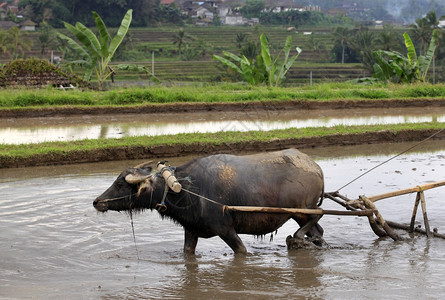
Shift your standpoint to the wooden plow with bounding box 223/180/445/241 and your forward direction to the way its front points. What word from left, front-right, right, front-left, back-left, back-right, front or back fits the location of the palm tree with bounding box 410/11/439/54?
right

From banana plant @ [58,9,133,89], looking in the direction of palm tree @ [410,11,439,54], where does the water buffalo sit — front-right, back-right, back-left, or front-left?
back-right

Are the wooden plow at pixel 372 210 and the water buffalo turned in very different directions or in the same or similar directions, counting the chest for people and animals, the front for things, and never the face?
same or similar directions

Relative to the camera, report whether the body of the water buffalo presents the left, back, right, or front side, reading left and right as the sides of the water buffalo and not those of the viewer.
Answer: left

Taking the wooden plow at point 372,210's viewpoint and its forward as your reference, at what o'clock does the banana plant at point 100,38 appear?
The banana plant is roughly at 2 o'clock from the wooden plow.

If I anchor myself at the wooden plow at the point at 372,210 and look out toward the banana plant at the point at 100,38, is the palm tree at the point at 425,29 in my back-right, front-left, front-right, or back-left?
front-right

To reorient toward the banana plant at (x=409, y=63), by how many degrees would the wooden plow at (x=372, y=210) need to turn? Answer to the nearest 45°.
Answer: approximately 90° to its right

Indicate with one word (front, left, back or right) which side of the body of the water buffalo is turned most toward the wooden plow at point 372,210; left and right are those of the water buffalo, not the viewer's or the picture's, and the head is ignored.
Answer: back

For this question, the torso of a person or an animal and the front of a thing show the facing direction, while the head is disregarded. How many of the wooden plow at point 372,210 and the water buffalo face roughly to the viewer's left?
2

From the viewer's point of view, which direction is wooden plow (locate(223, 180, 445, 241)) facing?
to the viewer's left

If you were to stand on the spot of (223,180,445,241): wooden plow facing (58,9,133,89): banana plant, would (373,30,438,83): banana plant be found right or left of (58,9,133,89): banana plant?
right

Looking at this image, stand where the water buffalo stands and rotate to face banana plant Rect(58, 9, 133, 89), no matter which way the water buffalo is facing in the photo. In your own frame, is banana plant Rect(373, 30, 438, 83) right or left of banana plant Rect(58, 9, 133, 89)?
right

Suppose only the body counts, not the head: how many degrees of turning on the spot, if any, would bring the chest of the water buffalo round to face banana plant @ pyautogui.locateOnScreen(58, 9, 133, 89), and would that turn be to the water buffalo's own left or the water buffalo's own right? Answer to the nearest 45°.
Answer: approximately 90° to the water buffalo's own right

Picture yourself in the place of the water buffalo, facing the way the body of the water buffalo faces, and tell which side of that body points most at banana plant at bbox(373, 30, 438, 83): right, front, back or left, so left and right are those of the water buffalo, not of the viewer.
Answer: right
